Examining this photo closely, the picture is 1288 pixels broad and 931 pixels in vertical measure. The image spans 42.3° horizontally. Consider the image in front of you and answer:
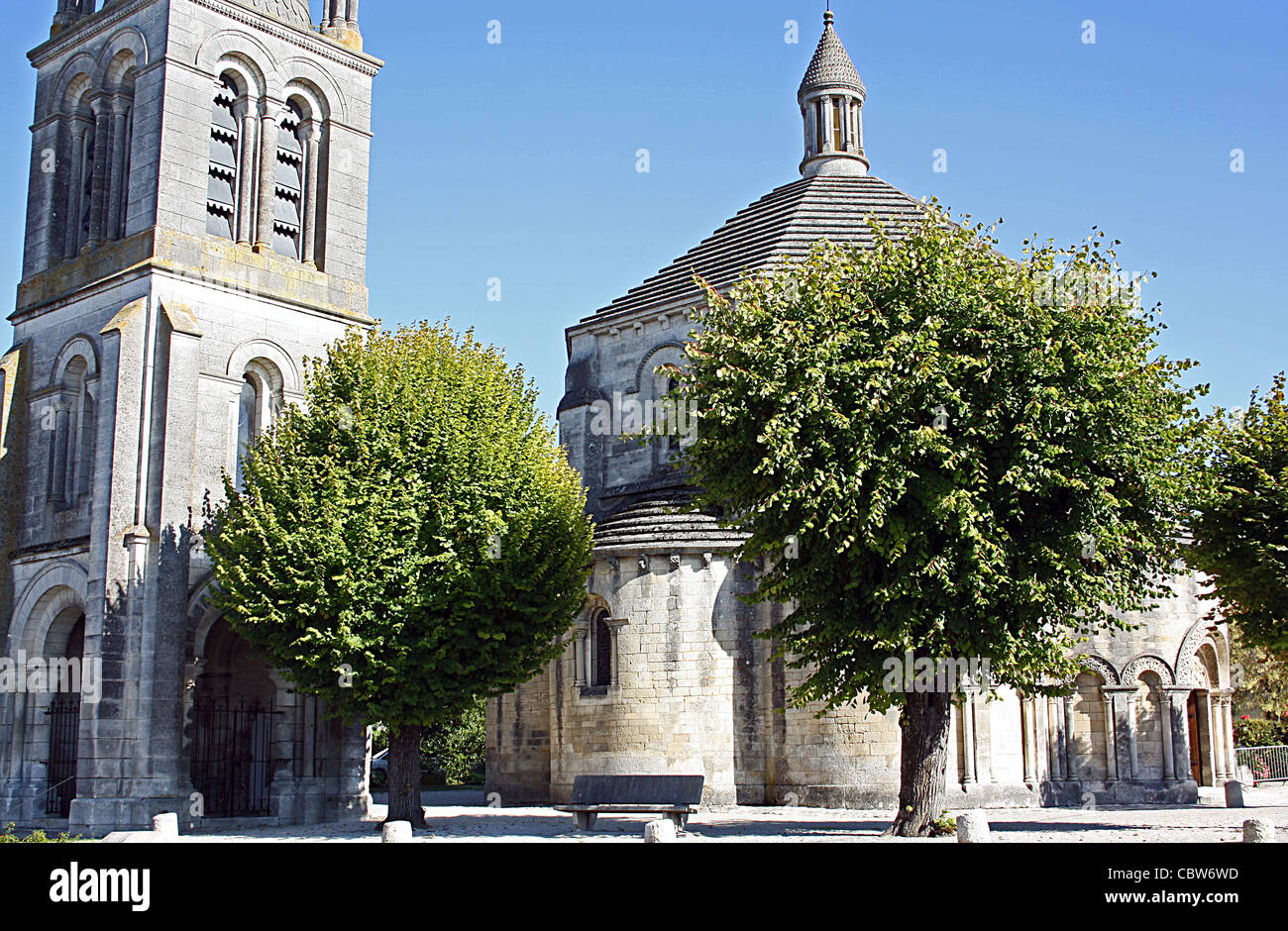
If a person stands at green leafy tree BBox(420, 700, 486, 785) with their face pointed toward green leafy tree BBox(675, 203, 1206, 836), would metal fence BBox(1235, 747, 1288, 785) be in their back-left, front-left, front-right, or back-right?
front-left

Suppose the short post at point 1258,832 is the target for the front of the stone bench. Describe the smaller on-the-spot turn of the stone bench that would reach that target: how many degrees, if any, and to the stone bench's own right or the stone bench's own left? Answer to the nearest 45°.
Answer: approximately 45° to the stone bench's own left

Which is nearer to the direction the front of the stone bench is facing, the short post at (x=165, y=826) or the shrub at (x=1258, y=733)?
the short post

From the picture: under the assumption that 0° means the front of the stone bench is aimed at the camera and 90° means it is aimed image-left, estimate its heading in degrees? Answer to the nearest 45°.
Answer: approximately 0°

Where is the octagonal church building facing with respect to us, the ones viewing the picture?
facing the viewer and to the right of the viewer

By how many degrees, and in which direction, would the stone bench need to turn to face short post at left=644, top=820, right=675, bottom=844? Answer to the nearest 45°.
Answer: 0° — it already faces it

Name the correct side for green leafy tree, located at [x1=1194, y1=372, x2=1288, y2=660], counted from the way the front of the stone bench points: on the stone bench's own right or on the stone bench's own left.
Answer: on the stone bench's own left

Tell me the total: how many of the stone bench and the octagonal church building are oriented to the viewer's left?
0
